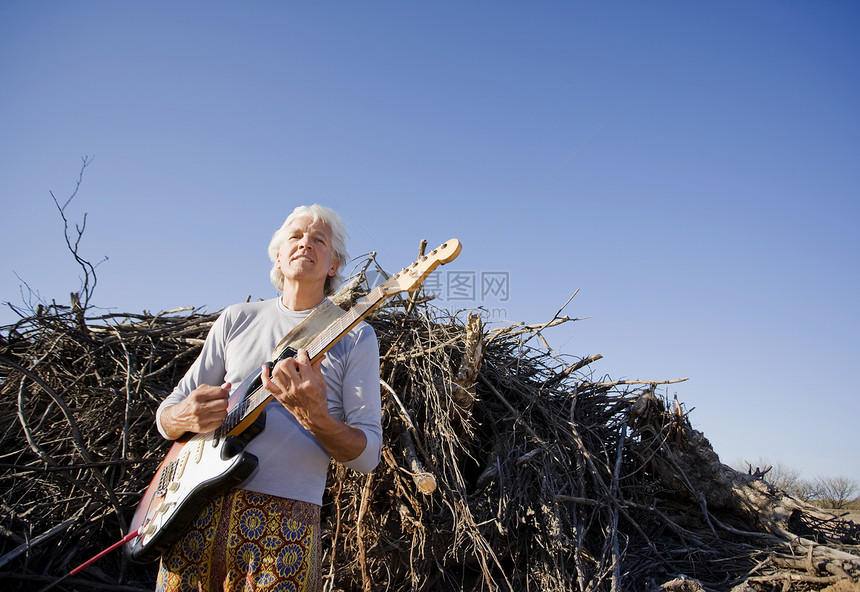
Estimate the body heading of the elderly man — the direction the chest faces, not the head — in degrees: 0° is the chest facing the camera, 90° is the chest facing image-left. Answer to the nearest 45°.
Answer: approximately 0°
